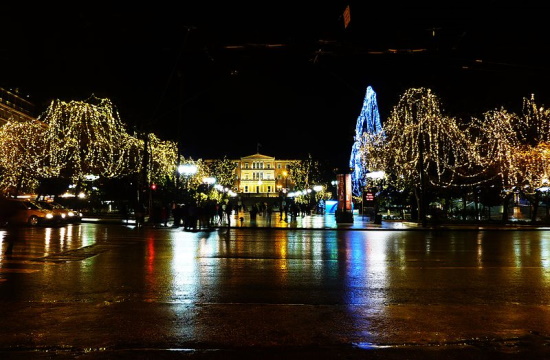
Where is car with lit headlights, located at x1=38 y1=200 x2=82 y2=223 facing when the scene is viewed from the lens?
facing the viewer and to the right of the viewer

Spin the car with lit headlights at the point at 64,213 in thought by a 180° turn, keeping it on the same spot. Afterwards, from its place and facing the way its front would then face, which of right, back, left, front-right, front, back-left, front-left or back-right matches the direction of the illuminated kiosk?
back-right

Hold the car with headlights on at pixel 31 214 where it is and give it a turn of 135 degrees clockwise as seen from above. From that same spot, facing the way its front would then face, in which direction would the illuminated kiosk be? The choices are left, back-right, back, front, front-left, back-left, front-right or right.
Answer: back

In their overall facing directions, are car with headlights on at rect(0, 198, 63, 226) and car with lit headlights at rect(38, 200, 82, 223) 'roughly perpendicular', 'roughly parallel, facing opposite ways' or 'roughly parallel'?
roughly parallel

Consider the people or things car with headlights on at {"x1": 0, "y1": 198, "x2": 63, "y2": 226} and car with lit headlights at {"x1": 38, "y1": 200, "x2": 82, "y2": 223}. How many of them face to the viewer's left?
0

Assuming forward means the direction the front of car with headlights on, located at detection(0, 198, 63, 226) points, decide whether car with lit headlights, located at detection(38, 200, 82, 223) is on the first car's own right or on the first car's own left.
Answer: on the first car's own left
